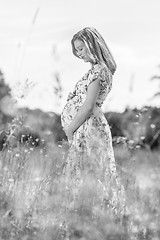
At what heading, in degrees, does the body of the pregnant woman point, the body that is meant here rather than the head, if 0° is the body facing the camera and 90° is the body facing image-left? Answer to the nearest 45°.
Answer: approximately 90°
